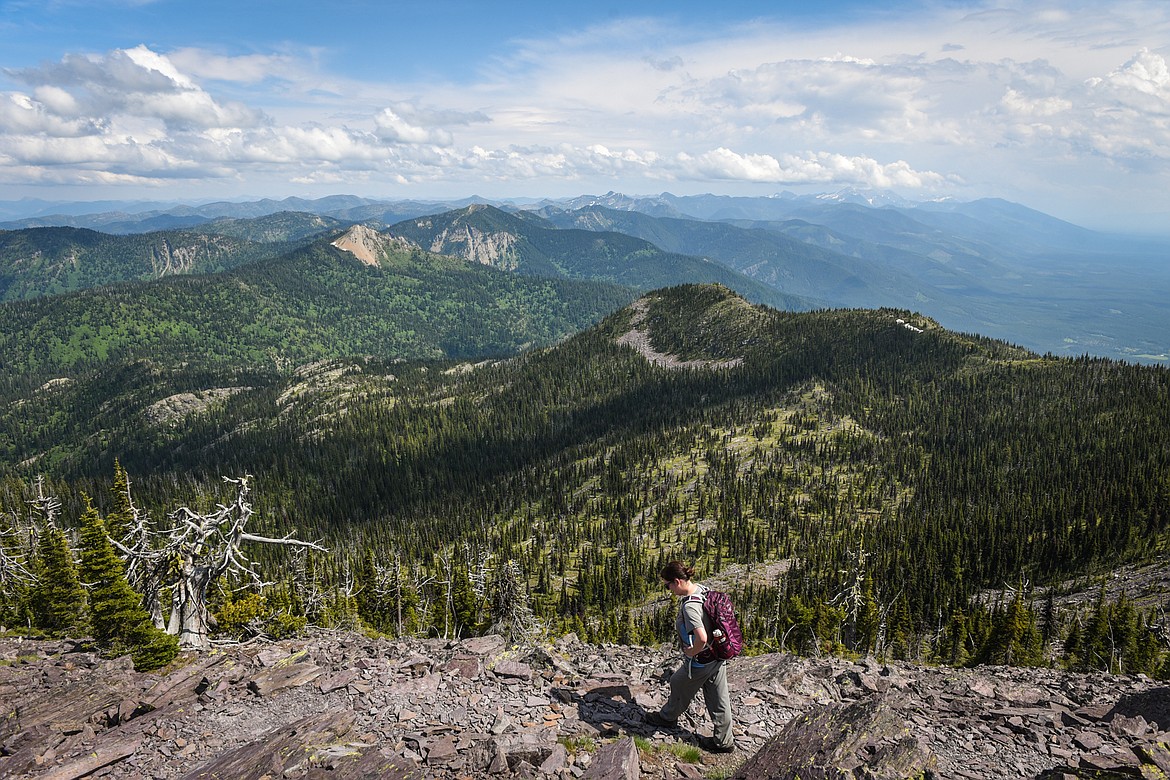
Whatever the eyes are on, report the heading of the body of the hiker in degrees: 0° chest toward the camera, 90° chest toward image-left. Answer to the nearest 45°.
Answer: approximately 90°
